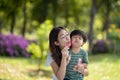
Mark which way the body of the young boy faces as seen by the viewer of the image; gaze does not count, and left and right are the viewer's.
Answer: facing the viewer

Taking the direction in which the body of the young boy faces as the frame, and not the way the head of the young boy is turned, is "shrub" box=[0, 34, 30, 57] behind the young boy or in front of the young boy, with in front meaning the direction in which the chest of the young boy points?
behind

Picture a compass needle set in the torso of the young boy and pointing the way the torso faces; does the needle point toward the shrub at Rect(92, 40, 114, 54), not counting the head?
no

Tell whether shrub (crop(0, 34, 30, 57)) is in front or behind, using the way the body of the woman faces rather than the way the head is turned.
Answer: behind

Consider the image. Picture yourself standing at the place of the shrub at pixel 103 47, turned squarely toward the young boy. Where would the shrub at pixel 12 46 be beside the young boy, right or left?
right

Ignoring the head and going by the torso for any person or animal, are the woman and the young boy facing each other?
no

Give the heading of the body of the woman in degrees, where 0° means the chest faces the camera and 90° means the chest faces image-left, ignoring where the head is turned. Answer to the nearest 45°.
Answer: approximately 315°

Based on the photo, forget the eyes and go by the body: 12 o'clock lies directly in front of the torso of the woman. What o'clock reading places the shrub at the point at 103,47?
The shrub is roughly at 8 o'clock from the woman.

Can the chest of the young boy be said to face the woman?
no
